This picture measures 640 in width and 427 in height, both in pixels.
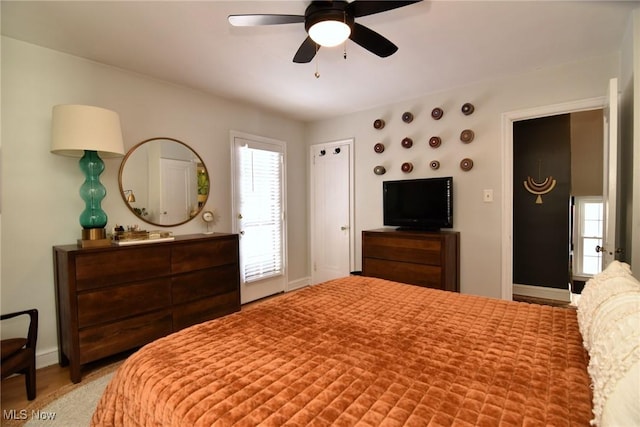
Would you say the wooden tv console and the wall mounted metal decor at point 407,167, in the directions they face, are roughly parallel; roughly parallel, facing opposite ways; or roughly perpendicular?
roughly parallel

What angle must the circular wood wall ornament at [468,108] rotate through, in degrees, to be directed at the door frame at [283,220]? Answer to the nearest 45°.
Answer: approximately 45° to its right

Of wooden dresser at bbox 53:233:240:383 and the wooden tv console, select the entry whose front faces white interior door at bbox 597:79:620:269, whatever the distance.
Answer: the wooden dresser

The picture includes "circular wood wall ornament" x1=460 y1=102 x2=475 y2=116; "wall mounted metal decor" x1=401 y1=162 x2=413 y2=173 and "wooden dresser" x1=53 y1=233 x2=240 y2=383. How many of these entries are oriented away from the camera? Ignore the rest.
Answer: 0

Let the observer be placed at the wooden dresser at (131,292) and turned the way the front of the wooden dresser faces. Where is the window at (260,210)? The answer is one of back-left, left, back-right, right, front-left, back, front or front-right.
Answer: left

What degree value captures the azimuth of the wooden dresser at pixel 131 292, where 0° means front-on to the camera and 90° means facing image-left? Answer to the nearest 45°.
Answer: approximately 315°

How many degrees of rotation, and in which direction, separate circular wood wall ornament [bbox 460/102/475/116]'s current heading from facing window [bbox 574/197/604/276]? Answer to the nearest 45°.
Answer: approximately 180°

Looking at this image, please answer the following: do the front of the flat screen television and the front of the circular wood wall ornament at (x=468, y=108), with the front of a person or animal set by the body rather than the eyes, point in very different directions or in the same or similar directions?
same or similar directions

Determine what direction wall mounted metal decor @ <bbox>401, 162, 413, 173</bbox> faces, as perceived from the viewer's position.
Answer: facing the viewer and to the left of the viewer

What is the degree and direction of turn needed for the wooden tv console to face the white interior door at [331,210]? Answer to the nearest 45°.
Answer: approximately 90° to its right

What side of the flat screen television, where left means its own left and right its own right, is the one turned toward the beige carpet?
front
